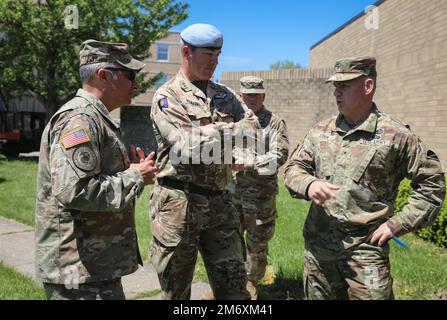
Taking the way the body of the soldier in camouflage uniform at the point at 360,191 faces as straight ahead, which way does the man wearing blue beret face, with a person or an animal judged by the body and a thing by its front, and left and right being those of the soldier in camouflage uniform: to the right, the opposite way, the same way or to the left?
to the left

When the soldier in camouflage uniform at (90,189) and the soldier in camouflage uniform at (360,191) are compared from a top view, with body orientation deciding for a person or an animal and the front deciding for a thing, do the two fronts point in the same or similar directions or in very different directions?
very different directions

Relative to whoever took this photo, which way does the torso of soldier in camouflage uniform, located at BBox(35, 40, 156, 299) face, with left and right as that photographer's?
facing to the right of the viewer

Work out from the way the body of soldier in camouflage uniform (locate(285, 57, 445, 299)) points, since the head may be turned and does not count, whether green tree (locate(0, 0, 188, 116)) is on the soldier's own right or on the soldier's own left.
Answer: on the soldier's own right

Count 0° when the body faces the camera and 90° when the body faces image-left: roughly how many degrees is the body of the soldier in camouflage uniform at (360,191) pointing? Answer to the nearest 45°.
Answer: approximately 45°

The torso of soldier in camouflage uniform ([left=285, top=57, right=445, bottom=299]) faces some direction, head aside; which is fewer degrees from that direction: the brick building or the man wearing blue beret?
the man wearing blue beret

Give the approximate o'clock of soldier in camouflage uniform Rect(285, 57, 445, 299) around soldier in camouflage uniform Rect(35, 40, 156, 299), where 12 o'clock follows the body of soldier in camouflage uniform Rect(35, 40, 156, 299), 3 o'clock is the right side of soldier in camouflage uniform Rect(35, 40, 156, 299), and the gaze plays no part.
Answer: soldier in camouflage uniform Rect(285, 57, 445, 299) is roughly at 12 o'clock from soldier in camouflage uniform Rect(35, 40, 156, 299).

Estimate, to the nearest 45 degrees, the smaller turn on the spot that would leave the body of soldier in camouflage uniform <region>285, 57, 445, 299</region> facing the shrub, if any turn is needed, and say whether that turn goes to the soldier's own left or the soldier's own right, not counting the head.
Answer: approximately 135° to the soldier's own right

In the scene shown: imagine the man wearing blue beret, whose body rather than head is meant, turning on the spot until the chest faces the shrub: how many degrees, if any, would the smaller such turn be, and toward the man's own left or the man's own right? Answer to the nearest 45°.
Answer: approximately 90° to the man's own left

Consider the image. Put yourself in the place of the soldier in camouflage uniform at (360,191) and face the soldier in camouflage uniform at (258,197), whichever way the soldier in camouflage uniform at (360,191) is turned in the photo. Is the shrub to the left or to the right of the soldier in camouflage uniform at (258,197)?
right

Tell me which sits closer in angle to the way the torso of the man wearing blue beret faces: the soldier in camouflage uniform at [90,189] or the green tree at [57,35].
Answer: the soldier in camouflage uniform

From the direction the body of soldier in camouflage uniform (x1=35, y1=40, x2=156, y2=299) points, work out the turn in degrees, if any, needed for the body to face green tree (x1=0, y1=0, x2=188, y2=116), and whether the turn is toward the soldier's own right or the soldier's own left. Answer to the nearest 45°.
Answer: approximately 90° to the soldier's own left

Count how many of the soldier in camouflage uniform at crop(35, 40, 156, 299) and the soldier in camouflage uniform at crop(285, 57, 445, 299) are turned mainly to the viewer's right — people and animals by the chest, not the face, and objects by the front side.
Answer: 1

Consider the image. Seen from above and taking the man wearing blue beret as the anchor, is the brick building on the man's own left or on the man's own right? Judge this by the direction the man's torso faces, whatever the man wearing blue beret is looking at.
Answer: on the man's own left

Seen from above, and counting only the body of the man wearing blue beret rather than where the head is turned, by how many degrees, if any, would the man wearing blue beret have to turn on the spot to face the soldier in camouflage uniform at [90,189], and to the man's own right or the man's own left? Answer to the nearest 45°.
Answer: approximately 90° to the man's own right

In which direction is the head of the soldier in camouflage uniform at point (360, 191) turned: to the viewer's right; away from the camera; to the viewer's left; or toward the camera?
to the viewer's left

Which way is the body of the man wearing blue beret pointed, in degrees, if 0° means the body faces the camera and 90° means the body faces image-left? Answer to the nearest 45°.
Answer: approximately 315°

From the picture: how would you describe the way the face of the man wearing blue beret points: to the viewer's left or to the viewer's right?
to the viewer's right
